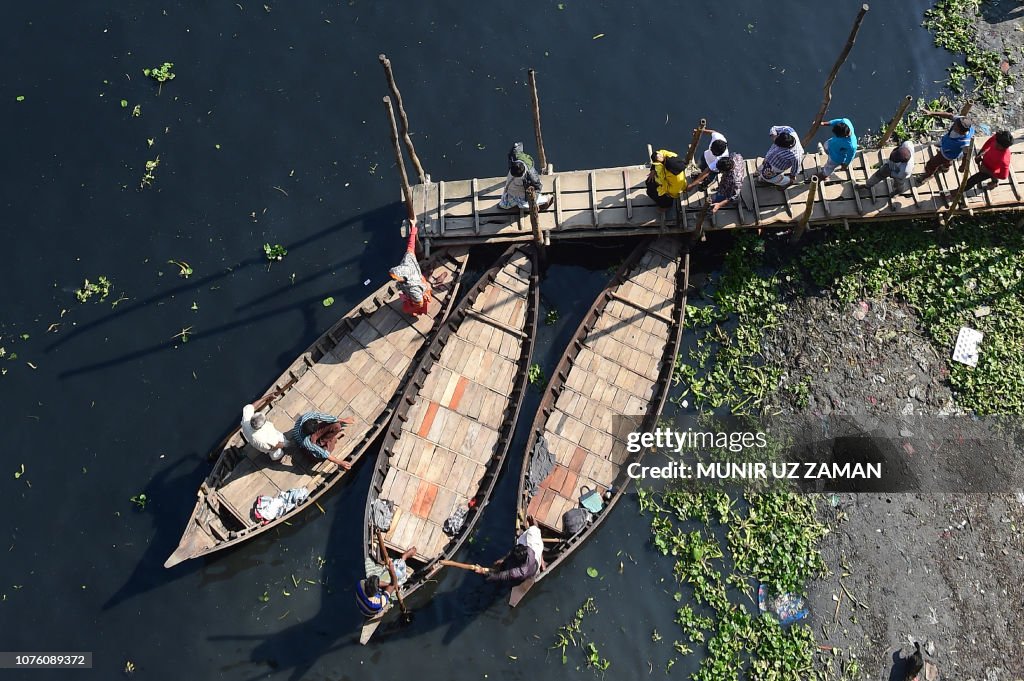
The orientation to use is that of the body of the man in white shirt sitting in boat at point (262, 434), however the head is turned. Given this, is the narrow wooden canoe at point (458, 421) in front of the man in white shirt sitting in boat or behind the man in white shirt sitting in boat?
in front

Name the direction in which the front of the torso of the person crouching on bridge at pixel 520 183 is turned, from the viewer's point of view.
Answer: toward the camera

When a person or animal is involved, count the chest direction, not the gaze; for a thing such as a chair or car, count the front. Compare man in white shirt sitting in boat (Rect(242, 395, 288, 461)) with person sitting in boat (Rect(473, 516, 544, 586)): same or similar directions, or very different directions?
very different directions

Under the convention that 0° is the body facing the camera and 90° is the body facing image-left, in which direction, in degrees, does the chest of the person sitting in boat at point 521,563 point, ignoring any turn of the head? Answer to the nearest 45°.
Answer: approximately 90°

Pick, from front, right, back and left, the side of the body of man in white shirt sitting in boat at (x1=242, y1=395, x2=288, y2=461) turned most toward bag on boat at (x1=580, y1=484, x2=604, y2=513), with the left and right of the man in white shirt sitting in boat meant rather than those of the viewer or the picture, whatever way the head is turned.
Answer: front

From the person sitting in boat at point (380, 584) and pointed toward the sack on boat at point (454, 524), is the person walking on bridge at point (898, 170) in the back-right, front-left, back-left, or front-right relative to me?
front-right

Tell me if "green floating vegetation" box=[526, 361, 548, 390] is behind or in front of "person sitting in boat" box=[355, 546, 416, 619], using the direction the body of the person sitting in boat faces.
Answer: in front

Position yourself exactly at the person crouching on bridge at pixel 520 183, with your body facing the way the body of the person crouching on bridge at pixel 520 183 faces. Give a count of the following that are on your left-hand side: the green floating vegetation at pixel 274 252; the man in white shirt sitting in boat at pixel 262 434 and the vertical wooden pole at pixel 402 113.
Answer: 0

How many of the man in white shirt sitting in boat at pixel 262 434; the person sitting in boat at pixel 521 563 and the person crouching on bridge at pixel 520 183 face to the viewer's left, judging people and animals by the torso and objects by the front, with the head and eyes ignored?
1

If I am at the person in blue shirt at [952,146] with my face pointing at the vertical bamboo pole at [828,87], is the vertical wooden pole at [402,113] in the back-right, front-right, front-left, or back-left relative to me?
front-left

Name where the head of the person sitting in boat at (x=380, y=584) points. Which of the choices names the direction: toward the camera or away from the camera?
away from the camera

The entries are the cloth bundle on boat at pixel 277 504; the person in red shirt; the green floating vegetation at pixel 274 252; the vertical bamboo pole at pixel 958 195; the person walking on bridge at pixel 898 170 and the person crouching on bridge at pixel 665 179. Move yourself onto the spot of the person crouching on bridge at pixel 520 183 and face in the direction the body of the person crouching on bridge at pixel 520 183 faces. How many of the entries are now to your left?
4

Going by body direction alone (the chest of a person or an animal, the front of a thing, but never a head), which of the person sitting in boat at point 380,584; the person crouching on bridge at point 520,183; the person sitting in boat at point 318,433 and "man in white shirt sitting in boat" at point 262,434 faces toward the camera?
the person crouching on bridge

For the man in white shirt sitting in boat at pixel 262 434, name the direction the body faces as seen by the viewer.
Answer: to the viewer's right

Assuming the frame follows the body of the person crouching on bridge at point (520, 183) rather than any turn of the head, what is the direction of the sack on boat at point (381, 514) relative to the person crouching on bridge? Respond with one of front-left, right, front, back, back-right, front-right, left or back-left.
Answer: front-right
